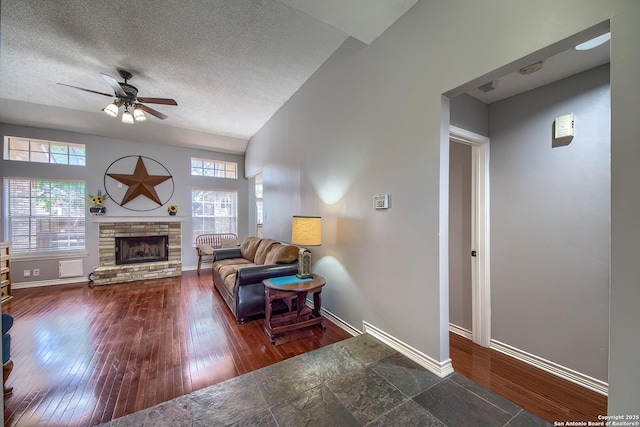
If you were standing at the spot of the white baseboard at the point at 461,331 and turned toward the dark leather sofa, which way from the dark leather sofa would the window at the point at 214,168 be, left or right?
right

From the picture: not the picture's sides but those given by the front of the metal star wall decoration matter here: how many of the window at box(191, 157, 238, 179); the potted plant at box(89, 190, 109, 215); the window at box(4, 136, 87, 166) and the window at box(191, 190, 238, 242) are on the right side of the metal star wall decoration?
2

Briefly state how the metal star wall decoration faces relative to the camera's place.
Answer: facing the viewer

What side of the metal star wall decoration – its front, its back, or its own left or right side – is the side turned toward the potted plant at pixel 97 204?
right

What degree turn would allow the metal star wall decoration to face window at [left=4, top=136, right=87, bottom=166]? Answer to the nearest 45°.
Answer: approximately 90° to its right

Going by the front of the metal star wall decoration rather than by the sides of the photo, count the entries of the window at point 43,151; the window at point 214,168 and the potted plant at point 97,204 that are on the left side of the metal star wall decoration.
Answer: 1

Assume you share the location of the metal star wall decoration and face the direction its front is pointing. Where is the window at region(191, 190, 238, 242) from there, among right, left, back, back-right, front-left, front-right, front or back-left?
left

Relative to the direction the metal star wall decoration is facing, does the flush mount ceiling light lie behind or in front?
in front

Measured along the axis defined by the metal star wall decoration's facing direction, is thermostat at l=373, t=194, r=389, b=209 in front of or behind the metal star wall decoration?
in front

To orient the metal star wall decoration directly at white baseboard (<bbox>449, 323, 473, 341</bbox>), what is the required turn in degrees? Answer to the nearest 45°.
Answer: approximately 45° to its left

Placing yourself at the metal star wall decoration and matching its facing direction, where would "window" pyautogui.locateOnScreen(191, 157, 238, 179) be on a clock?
The window is roughly at 9 o'clock from the metal star wall decoration.

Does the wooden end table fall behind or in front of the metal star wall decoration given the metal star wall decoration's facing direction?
in front

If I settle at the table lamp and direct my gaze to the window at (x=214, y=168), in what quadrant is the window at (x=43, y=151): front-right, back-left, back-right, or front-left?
front-left
